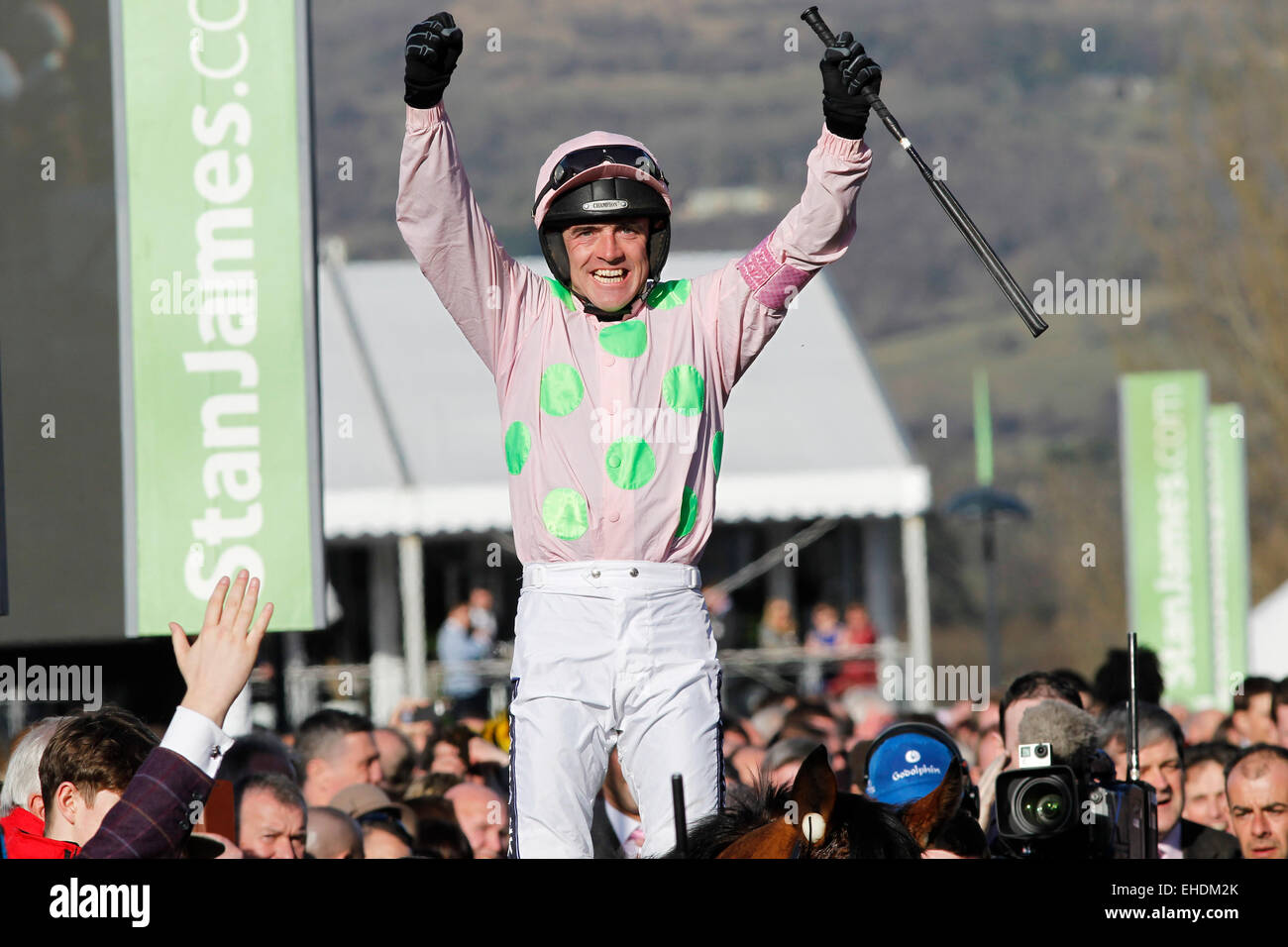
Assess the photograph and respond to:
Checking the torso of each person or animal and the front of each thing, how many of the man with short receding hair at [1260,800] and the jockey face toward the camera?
2

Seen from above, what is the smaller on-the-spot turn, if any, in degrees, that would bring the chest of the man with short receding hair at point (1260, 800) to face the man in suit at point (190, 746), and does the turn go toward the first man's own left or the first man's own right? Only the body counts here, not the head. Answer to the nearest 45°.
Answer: approximately 45° to the first man's own right

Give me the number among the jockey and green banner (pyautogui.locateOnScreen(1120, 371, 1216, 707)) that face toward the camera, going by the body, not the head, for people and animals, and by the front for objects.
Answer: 2

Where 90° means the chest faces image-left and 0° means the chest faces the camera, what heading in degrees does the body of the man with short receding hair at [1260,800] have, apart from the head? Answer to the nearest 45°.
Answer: approximately 0°

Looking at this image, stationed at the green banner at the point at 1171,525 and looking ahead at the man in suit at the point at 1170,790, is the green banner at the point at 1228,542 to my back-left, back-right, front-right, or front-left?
back-left

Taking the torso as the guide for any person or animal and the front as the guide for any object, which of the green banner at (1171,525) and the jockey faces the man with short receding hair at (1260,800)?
the green banner

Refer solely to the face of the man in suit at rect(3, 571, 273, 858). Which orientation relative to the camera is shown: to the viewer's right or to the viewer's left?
to the viewer's right

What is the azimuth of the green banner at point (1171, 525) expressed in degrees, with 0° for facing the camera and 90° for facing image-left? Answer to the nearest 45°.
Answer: approximately 0°

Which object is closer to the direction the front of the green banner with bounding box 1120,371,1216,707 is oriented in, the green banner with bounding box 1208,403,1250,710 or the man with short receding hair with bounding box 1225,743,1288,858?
the man with short receding hair

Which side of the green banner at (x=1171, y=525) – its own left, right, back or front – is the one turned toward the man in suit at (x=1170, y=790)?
front

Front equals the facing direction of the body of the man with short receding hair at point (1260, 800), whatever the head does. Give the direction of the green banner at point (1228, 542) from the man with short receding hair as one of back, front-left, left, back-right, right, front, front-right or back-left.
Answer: back

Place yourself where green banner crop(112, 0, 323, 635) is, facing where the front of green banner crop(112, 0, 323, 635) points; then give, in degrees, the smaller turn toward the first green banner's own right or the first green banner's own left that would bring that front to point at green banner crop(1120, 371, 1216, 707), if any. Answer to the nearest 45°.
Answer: approximately 135° to the first green banner's own left
